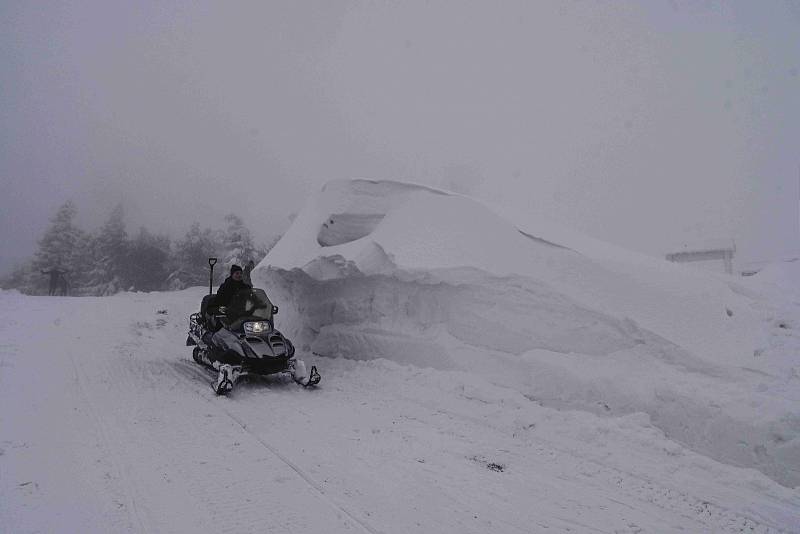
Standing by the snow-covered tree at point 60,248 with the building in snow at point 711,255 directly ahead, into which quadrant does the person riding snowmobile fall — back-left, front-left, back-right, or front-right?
front-right

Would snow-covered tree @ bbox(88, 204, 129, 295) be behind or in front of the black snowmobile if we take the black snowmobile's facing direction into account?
behind

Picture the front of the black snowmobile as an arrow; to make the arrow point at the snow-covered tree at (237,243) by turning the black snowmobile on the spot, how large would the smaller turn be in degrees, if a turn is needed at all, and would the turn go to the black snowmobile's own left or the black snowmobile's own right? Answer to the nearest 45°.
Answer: approximately 135° to the black snowmobile's own left

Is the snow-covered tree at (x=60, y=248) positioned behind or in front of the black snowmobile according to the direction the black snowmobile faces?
behind

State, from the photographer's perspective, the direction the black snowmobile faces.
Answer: facing the viewer and to the right of the viewer

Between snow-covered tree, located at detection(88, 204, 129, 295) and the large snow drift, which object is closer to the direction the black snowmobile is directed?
the large snow drift

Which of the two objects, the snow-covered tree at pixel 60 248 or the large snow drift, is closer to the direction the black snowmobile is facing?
the large snow drift

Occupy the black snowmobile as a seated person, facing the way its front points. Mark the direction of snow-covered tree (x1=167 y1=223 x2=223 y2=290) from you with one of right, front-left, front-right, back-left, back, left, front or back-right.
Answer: back-left
